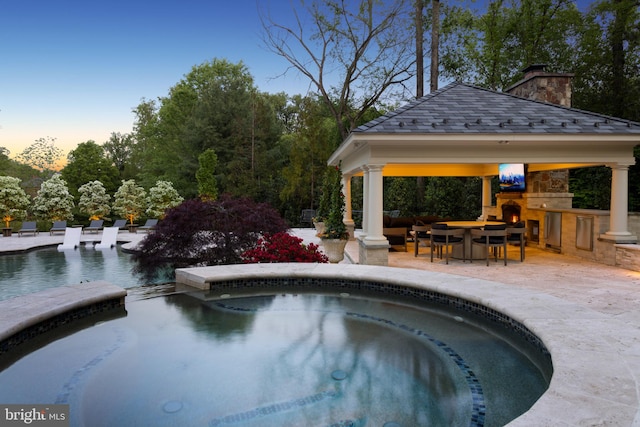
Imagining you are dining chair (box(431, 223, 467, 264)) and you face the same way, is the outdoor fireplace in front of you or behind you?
in front

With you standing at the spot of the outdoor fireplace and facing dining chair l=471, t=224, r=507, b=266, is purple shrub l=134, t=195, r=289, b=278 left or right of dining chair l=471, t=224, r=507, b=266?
right

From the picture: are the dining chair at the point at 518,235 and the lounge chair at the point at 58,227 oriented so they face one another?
no

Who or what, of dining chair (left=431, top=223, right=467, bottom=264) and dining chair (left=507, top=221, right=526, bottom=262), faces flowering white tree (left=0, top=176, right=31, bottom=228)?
dining chair (left=507, top=221, right=526, bottom=262)

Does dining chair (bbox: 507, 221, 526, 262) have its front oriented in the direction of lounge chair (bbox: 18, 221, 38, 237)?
yes

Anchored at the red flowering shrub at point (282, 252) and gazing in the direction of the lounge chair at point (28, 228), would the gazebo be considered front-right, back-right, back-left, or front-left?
back-right

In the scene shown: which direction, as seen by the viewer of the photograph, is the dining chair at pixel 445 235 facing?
facing away from the viewer and to the right of the viewer

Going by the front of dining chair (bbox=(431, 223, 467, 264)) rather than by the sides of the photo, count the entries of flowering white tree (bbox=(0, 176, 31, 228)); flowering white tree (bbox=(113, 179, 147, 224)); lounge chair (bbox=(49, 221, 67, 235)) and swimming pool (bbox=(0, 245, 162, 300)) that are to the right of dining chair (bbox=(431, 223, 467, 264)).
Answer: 0

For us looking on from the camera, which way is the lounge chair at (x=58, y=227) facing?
facing the viewer and to the left of the viewer

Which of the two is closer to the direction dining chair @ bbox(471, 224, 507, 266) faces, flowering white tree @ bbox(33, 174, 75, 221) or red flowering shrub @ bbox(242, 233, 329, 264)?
the flowering white tree

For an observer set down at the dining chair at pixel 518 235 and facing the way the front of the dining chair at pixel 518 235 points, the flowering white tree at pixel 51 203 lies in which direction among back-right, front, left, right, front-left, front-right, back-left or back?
front

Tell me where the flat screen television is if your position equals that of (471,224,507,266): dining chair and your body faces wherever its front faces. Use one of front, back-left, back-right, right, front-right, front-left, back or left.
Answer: front-right

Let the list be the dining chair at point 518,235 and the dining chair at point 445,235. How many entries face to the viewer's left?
1

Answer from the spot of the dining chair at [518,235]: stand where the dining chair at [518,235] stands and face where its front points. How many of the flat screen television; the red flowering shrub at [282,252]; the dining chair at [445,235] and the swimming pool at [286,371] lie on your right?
1

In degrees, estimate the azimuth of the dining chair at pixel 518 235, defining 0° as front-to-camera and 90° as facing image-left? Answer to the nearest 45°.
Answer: approximately 90°

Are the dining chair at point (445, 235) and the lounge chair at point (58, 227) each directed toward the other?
no

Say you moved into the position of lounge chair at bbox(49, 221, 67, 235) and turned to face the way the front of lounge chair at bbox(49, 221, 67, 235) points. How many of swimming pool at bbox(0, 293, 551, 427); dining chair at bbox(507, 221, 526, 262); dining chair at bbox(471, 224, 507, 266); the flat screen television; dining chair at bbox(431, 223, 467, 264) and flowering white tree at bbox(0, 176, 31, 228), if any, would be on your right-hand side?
1
